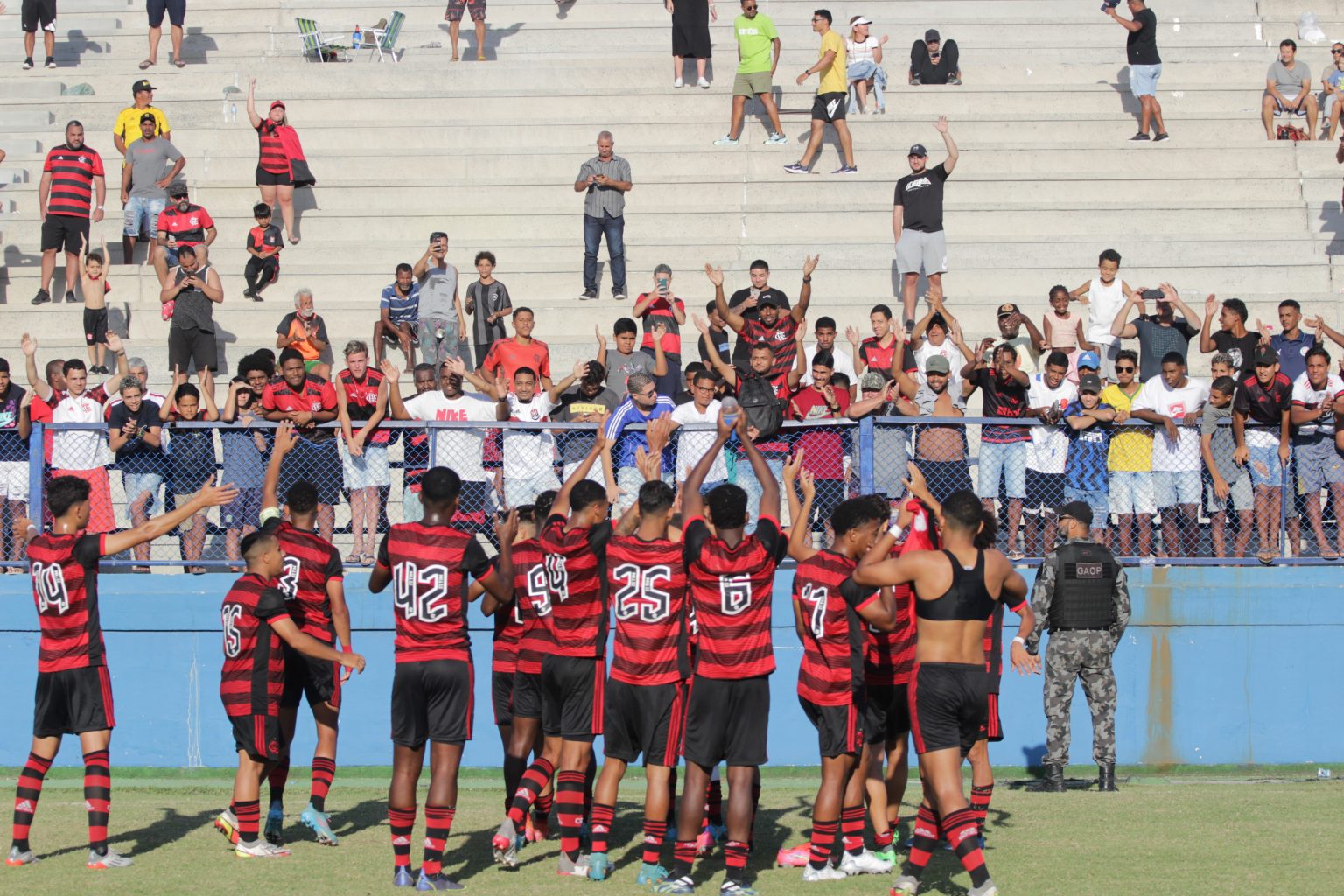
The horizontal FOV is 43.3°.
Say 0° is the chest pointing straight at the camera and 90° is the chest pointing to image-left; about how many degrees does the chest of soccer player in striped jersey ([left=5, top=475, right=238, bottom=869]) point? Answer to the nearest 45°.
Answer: approximately 225°

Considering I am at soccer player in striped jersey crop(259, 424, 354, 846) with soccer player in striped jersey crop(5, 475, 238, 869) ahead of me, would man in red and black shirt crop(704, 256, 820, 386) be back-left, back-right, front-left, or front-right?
back-right

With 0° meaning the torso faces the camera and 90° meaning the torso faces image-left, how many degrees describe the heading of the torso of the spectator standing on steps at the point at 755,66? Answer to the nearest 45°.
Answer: approximately 45°

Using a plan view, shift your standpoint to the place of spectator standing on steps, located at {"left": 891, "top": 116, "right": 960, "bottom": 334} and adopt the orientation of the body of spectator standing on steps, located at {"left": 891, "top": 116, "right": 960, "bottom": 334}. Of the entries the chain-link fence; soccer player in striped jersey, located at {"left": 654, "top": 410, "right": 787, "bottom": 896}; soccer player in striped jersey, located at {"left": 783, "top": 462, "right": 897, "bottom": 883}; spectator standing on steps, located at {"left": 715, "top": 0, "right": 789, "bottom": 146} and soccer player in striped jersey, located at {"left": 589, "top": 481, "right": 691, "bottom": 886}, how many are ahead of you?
4

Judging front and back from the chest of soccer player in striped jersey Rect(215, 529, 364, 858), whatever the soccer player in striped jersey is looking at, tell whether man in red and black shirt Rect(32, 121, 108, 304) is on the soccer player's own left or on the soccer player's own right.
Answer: on the soccer player's own left

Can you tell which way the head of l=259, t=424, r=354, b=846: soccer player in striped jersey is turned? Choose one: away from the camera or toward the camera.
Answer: away from the camera

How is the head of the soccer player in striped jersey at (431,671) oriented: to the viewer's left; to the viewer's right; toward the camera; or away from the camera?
away from the camera

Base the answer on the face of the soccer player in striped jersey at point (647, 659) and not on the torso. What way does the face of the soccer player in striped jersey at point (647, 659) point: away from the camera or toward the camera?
away from the camera
